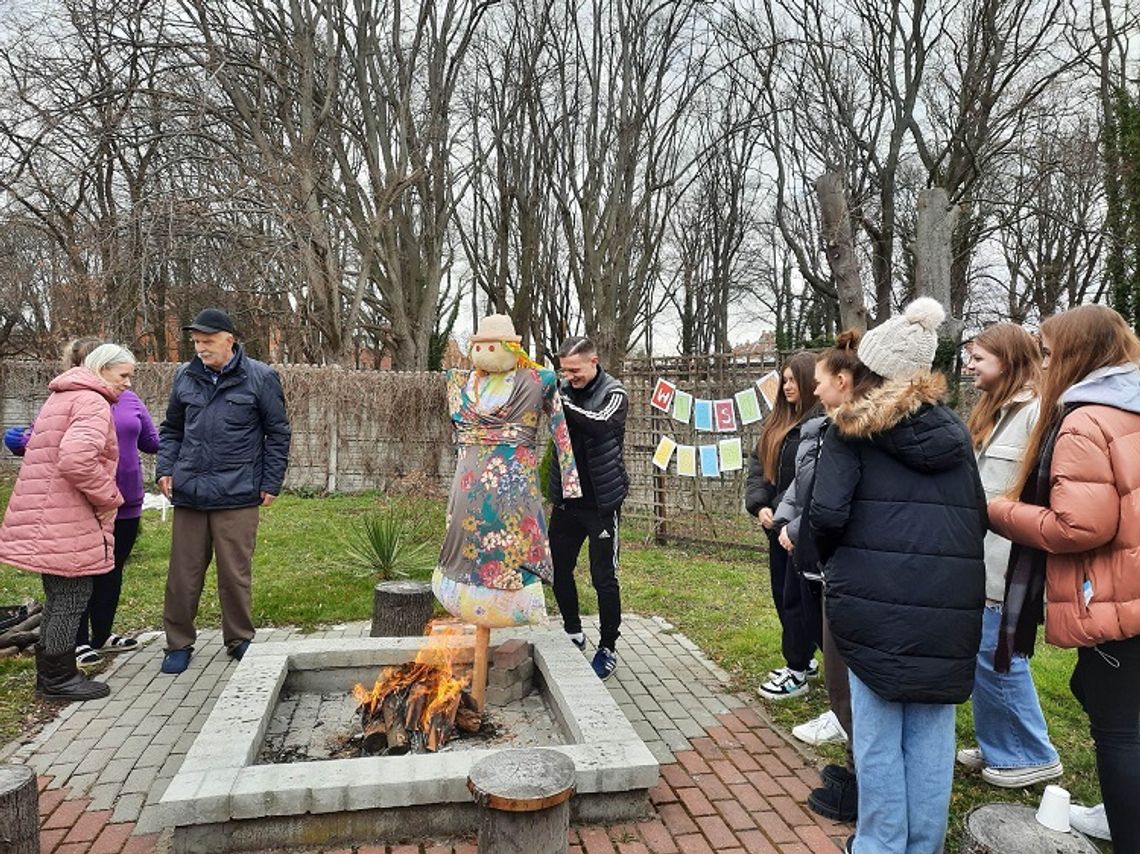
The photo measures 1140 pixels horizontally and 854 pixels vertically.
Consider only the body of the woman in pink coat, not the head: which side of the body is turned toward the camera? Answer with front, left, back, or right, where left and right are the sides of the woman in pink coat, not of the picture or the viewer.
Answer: right

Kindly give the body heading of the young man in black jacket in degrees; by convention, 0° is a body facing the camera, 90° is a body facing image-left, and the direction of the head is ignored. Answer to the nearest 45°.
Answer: approximately 45°

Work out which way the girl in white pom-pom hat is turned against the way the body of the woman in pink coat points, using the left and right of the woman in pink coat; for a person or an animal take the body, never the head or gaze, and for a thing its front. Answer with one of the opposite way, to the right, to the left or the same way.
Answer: to the left

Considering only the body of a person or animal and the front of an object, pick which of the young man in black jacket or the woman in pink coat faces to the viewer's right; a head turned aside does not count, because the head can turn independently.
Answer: the woman in pink coat

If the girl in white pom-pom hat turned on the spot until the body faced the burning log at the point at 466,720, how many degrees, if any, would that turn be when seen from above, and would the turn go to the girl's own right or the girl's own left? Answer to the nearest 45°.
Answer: approximately 45° to the girl's own left

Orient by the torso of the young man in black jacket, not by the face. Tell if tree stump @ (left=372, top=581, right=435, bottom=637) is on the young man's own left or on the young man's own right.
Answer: on the young man's own right

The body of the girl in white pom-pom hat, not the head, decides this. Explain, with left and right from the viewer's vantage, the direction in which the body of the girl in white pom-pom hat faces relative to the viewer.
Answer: facing away from the viewer and to the left of the viewer
